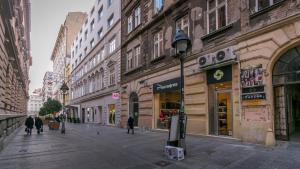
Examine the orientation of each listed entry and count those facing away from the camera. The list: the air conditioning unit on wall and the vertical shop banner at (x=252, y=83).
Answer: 0

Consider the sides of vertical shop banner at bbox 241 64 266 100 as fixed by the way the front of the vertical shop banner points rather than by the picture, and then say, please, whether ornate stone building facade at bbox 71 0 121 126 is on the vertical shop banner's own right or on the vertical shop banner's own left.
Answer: on the vertical shop banner's own right

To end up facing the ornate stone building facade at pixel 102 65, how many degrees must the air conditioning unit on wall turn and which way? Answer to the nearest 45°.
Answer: approximately 90° to its right

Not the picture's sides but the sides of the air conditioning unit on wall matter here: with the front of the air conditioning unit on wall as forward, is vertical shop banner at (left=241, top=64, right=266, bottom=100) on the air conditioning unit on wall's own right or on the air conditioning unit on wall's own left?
on the air conditioning unit on wall's own left

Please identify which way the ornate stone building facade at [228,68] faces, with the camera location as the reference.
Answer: facing the viewer and to the left of the viewer
